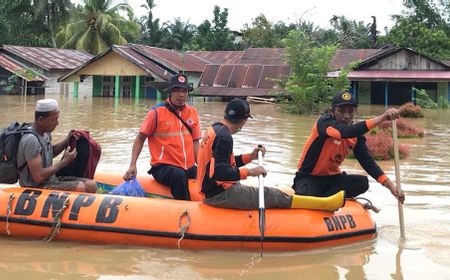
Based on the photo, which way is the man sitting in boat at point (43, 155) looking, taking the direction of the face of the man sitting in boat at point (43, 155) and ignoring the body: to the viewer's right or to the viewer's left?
to the viewer's right

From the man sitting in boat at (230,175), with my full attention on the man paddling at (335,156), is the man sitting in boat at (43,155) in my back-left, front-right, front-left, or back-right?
back-left

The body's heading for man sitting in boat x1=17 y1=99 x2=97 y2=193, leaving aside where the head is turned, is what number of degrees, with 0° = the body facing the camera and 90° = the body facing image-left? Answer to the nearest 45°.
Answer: approximately 270°

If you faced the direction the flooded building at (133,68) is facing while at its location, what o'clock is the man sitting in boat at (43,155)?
The man sitting in boat is roughly at 12 o'clock from the flooded building.

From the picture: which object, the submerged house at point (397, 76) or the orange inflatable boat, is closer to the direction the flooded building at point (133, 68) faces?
the orange inflatable boat

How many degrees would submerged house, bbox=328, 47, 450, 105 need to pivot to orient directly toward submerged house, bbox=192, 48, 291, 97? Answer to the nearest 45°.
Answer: approximately 90° to its right
